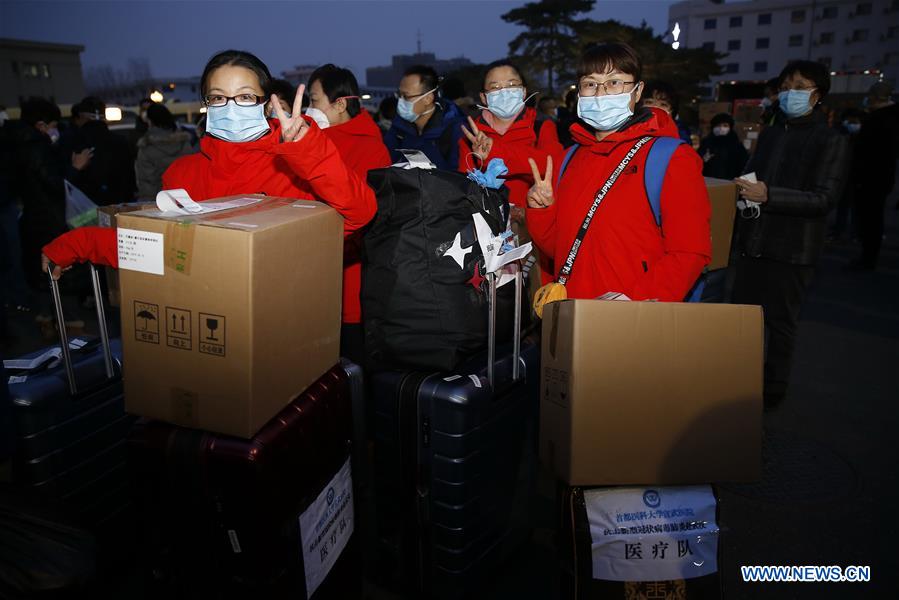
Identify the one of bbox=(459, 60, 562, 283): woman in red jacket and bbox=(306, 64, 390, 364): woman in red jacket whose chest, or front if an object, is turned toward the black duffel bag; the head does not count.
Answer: bbox=(459, 60, 562, 283): woman in red jacket

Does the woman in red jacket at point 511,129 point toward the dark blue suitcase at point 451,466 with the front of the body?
yes

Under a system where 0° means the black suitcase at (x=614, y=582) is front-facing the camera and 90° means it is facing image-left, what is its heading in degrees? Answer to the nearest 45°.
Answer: approximately 0°

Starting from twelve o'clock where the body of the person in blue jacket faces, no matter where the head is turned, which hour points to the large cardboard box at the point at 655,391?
The large cardboard box is roughly at 10 o'clock from the person in blue jacket.

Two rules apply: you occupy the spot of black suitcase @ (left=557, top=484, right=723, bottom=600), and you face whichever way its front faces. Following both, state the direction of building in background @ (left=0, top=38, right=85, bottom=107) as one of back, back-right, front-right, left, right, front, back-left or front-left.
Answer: back-right

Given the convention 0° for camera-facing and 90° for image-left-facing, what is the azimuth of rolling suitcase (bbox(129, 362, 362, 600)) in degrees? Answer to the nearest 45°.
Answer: approximately 315°

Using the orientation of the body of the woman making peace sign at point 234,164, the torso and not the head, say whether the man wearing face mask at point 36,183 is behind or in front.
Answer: behind
